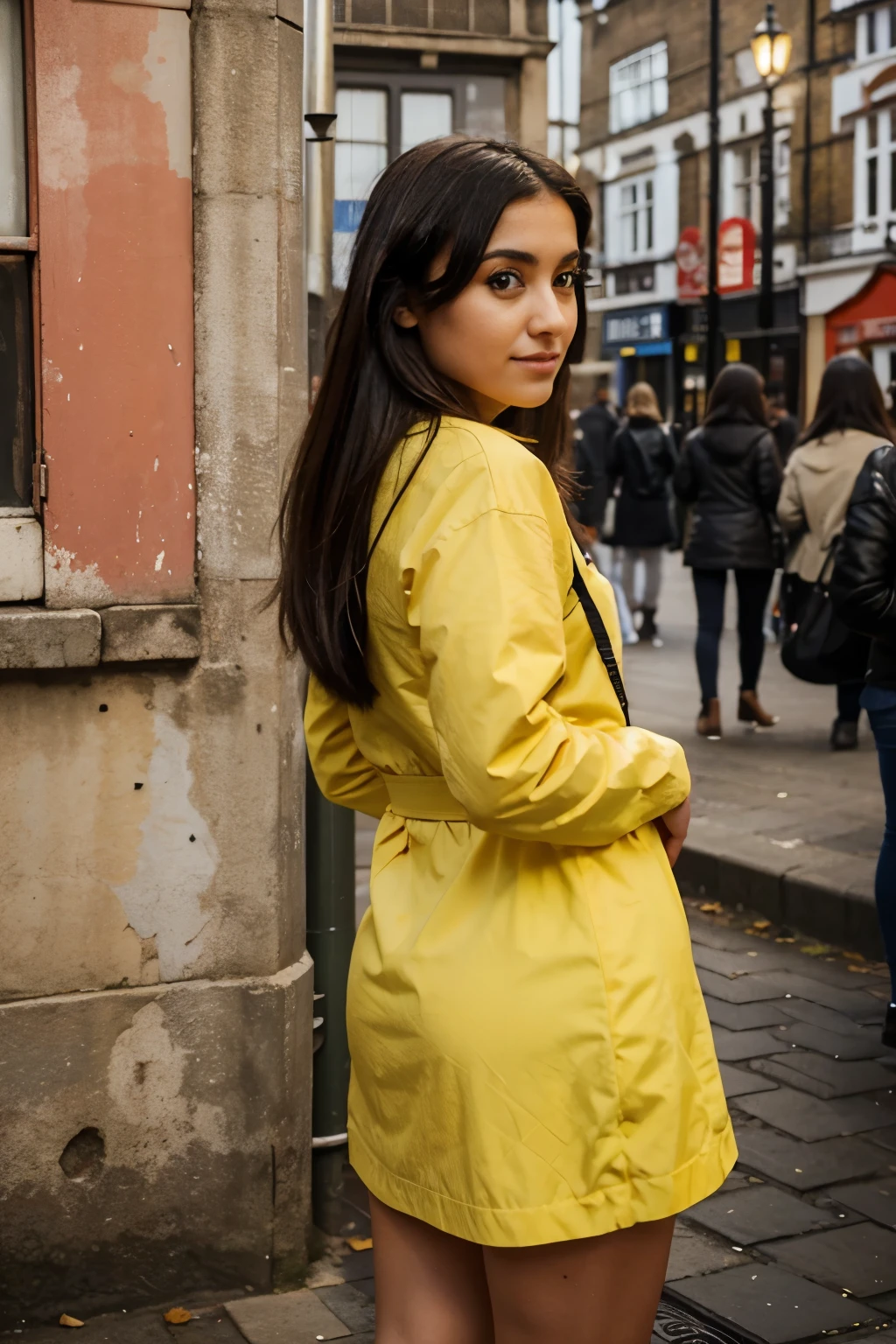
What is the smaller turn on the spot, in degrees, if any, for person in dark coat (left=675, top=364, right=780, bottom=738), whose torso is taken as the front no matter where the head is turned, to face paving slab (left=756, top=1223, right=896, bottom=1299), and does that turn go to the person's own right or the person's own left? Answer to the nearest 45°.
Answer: approximately 180°

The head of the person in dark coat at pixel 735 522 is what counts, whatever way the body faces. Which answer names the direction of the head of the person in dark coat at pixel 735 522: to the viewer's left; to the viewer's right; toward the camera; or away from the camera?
away from the camera

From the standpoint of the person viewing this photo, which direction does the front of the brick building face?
facing the viewer and to the left of the viewer

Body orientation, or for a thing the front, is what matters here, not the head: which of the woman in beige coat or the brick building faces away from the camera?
the woman in beige coat

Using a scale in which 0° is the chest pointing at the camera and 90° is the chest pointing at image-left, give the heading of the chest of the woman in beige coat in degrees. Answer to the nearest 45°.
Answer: approximately 180°

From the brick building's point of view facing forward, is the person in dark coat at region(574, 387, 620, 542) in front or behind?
in front

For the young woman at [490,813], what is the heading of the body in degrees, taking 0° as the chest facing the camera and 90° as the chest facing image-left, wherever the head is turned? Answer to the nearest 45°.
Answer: approximately 225°

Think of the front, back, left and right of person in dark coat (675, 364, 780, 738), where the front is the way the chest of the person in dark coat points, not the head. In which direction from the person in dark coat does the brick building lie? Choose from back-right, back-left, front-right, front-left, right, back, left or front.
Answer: front

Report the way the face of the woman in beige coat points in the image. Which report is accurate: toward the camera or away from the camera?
away from the camera

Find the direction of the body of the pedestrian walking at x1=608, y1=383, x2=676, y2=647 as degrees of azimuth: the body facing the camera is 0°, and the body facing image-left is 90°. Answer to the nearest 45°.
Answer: approximately 180°

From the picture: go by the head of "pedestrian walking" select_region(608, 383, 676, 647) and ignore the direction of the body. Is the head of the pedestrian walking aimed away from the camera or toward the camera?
away from the camera

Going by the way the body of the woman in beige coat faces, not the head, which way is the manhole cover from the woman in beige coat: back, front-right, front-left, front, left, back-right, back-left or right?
back

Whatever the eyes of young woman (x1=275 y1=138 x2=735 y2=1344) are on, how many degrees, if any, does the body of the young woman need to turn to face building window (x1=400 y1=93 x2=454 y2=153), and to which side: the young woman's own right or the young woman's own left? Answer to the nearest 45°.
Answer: approximately 45° to the young woman's own left

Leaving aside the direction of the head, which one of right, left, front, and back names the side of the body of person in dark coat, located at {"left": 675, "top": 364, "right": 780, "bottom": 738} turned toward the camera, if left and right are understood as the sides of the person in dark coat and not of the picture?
back

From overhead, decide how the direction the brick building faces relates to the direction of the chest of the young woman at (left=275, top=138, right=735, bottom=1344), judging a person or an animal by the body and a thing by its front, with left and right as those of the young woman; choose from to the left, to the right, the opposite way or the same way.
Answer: the opposite way

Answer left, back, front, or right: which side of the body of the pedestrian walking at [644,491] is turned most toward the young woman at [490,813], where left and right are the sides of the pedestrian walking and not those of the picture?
back
